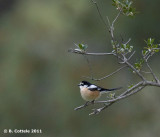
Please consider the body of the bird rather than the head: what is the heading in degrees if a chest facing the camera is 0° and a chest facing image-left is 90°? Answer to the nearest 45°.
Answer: approximately 90°

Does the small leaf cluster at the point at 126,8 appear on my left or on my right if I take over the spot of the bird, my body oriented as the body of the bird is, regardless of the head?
on my left
